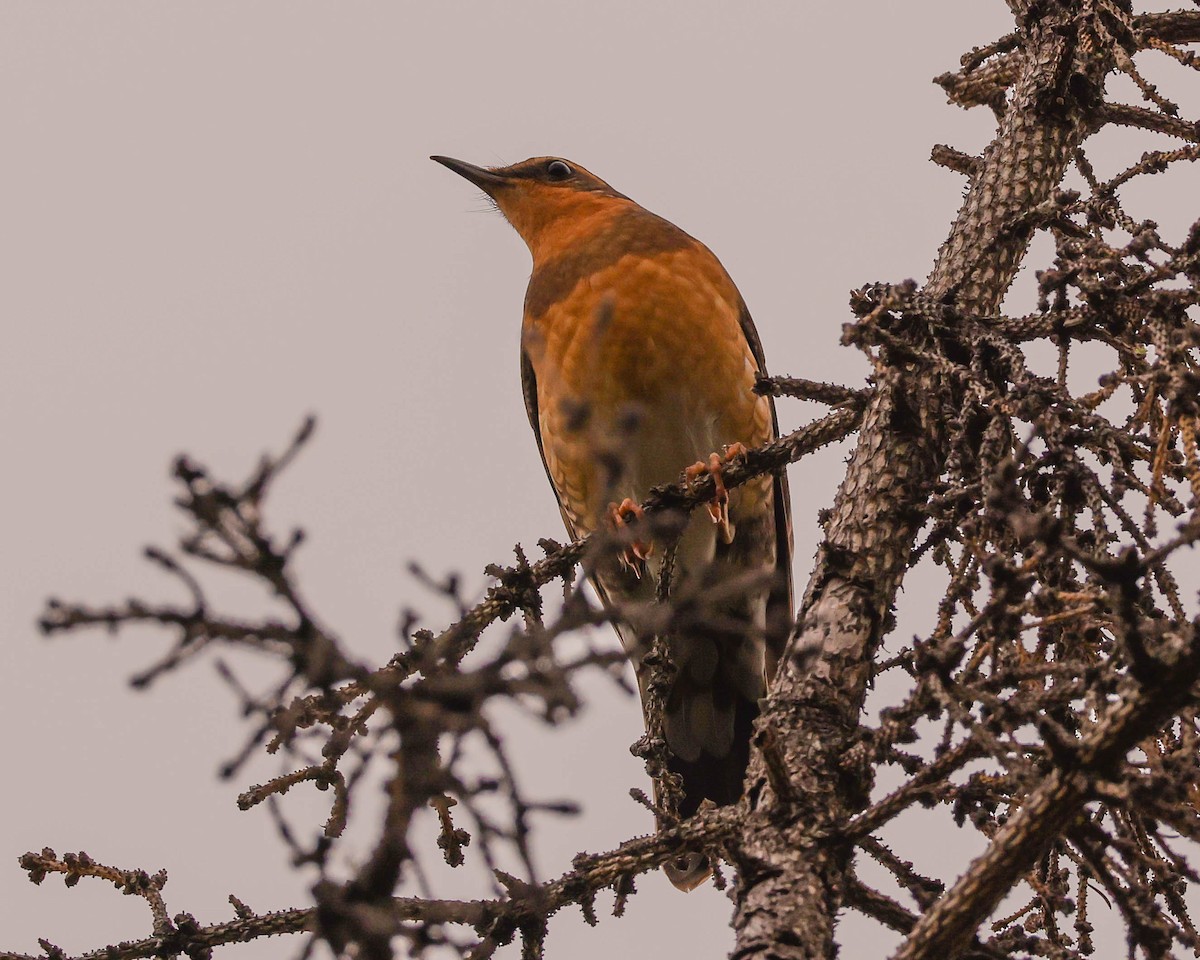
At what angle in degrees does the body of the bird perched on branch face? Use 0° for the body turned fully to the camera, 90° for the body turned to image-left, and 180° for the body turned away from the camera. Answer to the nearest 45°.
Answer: approximately 45°
